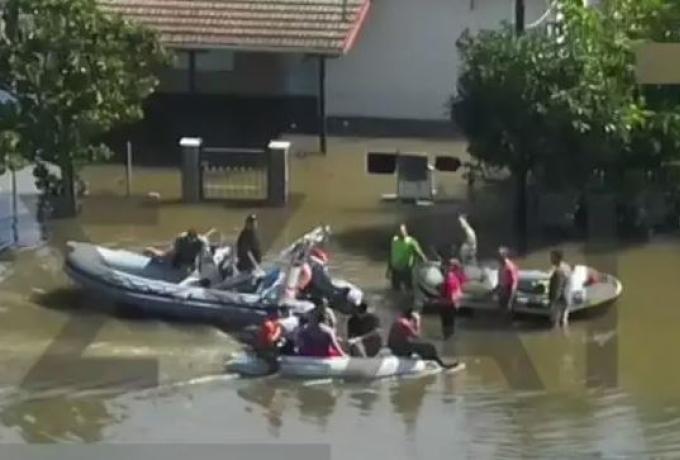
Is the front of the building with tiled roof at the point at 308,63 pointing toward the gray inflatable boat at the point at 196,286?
yes

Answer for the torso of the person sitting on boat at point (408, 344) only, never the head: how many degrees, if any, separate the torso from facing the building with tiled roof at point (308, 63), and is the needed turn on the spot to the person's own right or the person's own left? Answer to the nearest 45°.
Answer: approximately 90° to the person's own left

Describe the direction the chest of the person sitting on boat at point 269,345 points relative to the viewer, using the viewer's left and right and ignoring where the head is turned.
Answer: facing to the right of the viewer

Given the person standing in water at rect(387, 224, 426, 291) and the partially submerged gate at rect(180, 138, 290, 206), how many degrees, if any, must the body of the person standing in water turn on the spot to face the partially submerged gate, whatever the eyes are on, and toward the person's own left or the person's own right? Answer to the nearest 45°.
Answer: approximately 135° to the person's own right

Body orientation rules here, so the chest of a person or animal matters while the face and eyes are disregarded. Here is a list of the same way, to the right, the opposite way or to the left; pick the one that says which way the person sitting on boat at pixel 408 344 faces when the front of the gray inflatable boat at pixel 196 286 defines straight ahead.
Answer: the opposite way

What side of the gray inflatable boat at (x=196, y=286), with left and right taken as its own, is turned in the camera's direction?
left

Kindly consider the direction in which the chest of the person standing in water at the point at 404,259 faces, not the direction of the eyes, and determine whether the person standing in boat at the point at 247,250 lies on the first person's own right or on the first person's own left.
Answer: on the first person's own right

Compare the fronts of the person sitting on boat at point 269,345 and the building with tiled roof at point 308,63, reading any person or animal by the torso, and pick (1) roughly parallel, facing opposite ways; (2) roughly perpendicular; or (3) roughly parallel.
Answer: roughly perpendicular

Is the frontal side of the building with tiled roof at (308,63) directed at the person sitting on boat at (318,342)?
yes

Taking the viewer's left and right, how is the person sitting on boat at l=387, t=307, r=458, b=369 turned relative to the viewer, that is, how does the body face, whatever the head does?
facing to the right of the viewer

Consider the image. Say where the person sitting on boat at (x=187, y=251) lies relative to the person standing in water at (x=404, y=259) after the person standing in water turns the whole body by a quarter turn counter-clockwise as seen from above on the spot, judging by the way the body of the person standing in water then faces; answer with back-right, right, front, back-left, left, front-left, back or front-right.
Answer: back

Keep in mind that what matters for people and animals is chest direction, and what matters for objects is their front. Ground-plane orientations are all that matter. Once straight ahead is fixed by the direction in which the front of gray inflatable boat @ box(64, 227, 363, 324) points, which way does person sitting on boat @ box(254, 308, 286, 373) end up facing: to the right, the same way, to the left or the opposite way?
the opposite way
